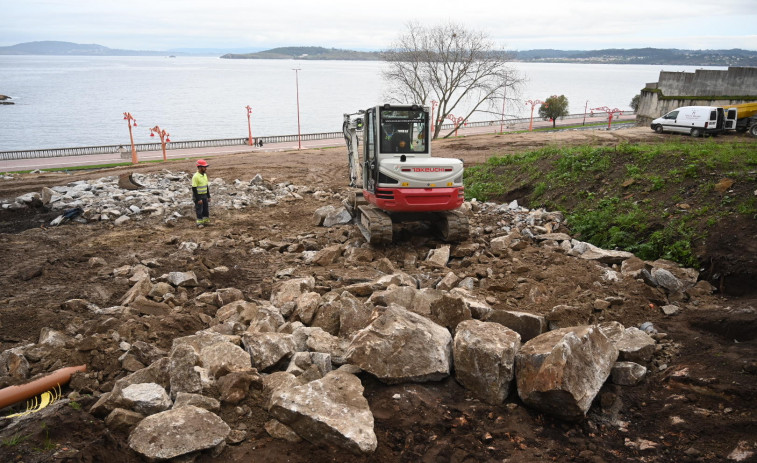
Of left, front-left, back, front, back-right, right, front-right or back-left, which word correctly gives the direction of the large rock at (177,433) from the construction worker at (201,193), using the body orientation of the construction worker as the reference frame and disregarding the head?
front-right

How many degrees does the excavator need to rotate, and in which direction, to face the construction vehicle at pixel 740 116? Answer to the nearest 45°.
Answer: approximately 90° to its right

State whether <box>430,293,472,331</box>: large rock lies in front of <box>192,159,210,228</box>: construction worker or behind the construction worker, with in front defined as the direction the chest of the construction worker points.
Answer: in front

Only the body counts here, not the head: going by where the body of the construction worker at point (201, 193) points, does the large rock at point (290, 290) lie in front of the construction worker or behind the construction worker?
in front

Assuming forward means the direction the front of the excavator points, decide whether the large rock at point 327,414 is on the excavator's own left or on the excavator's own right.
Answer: on the excavator's own left

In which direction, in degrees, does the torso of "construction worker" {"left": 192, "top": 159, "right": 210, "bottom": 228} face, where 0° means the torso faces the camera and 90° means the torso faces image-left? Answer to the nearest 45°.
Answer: approximately 315°

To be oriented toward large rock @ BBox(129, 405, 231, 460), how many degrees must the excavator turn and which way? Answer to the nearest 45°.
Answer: approximately 135° to its left

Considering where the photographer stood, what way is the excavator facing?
facing away from the viewer and to the left of the viewer

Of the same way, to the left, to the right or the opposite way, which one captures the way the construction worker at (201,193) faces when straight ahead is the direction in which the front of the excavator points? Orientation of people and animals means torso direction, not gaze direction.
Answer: the opposite way
